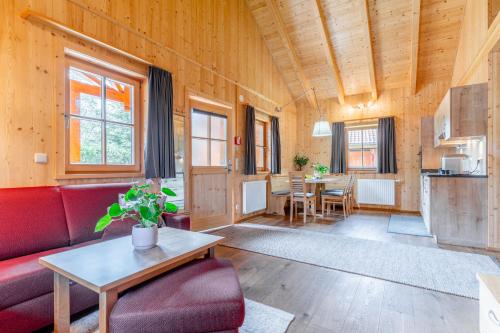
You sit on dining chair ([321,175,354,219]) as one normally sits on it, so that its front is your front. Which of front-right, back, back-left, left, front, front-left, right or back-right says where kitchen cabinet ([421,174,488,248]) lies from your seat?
back-left

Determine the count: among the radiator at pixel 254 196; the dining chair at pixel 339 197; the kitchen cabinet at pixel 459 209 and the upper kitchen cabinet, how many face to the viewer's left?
3

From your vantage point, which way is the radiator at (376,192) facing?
toward the camera

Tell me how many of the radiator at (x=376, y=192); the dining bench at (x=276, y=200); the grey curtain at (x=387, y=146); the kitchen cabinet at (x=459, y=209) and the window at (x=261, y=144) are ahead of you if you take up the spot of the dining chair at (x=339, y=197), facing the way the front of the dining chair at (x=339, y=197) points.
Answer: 2

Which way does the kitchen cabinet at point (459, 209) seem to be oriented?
to the viewer's left

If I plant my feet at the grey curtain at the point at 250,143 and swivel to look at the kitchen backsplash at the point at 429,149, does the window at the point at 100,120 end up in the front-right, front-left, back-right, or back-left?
back-right

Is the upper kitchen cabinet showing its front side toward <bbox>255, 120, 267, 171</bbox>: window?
yes

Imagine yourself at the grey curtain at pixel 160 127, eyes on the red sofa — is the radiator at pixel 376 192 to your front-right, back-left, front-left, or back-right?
back-left

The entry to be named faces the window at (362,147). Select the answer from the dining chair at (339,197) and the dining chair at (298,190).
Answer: the dining chair at (298,190)

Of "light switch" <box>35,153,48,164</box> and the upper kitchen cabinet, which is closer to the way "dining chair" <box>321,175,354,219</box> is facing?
the light switch

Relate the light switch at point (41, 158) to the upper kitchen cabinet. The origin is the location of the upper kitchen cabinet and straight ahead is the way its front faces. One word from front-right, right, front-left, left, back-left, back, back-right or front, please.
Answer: front-left

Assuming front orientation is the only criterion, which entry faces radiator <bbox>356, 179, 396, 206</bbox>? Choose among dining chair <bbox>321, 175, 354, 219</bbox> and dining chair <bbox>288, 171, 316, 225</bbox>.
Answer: dining chair <bbox>288, 171, 316, 225</bbox>

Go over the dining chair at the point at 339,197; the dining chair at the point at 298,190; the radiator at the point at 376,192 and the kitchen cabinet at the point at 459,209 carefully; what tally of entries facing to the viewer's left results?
2

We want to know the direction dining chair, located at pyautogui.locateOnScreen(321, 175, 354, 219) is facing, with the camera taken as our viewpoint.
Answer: facing to the left of the viewer

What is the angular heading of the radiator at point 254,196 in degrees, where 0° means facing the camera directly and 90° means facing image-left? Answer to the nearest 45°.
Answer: approximately 315°

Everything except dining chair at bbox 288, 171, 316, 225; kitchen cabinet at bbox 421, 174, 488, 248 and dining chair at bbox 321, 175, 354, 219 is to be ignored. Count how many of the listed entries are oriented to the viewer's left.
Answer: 2

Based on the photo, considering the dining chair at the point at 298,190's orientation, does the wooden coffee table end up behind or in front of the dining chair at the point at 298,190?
behind

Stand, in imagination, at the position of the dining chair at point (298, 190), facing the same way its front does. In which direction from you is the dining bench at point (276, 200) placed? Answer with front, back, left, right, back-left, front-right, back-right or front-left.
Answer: left

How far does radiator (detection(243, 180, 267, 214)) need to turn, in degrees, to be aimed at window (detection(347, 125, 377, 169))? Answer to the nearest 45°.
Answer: approximately 90° to its left

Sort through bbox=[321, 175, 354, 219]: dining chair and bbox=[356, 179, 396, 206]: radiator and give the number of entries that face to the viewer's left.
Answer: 1
